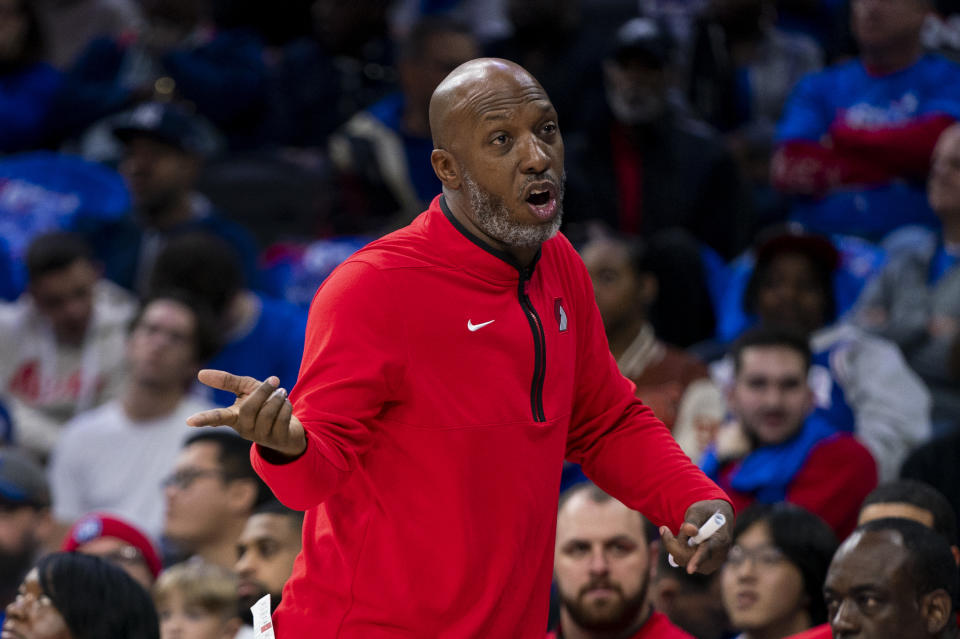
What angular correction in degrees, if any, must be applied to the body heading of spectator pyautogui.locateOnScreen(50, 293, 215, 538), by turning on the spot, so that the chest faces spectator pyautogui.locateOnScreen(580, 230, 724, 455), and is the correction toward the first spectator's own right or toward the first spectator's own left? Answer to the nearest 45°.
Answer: approximately 90° to the first spectator's own left

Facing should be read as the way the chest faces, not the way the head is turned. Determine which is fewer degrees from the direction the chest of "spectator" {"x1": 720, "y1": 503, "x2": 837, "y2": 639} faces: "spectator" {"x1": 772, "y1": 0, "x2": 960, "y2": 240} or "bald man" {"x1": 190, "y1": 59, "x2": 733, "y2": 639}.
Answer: the bald man

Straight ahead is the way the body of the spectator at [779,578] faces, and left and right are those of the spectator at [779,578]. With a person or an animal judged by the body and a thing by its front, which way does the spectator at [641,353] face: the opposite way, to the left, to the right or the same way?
the same way

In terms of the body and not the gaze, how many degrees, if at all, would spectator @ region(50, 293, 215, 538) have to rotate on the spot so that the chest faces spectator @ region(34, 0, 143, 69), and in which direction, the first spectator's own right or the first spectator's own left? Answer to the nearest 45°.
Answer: approximately 180°

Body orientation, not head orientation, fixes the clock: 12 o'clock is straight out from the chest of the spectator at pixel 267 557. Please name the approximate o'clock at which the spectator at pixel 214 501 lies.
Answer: the spectator at pixel 214 501 is roughly at 4 o'clock from the spectator at pixel 267 557.

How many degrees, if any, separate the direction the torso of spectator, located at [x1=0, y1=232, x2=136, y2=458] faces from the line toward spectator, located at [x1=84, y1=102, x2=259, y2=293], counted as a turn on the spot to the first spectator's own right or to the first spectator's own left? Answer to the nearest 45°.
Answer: approximately 135° to the first spectator's own left

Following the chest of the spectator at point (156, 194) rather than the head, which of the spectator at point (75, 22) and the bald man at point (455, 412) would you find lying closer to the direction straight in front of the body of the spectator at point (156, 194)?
the bald man

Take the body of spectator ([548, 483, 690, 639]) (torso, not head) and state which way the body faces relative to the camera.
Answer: toward the camera

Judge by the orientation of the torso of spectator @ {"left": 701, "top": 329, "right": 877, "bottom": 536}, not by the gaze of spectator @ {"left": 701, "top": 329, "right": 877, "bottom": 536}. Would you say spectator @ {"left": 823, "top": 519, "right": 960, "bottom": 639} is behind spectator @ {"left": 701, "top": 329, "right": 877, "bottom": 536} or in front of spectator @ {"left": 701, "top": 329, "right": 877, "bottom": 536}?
in front

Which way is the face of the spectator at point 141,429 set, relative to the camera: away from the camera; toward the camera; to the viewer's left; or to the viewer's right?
toward the camera

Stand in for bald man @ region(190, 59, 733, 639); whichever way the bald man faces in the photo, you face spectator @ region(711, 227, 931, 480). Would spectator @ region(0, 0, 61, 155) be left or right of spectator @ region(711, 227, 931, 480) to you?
left

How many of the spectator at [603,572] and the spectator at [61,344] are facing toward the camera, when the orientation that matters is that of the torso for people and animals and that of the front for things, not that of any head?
2

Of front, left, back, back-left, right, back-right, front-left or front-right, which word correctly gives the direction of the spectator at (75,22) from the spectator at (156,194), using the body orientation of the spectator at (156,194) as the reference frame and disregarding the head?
back-right

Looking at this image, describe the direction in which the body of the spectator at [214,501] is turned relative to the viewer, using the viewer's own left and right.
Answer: facing the viewer and to the left of the viewer

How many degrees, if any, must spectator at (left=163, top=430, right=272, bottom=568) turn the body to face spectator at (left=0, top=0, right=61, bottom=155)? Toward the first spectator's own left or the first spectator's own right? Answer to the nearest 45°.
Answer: approximately 135° to the first spectator's own right

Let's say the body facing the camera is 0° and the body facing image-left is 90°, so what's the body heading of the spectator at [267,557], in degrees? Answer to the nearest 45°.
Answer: approximately 45°
